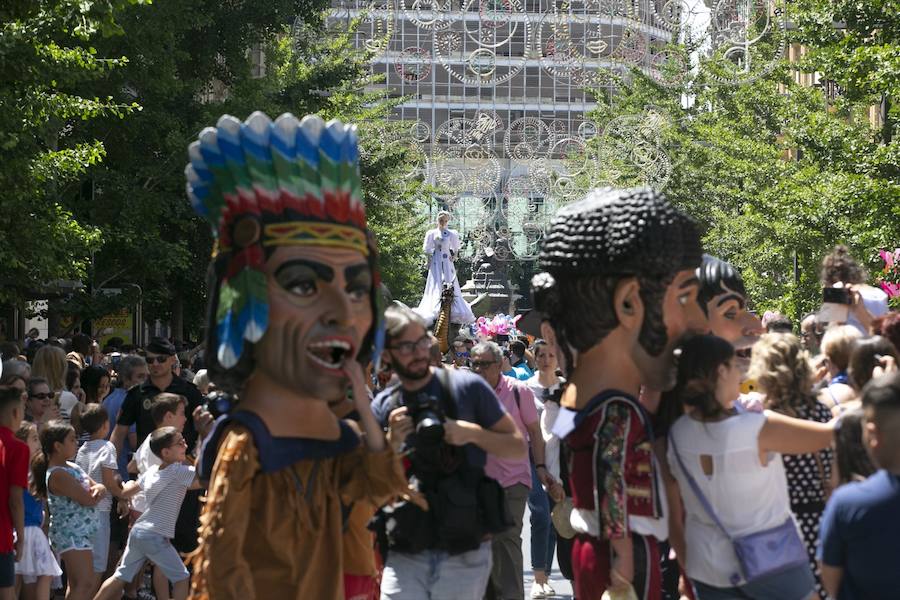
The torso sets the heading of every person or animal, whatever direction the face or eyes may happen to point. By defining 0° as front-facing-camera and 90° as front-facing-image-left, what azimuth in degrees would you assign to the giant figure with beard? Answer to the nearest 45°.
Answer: approximately 270°

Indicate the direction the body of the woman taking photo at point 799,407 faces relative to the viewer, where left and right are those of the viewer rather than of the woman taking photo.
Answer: facing away from the viewer

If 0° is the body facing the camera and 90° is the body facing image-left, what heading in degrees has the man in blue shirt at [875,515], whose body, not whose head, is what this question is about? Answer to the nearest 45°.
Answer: approximately 180°

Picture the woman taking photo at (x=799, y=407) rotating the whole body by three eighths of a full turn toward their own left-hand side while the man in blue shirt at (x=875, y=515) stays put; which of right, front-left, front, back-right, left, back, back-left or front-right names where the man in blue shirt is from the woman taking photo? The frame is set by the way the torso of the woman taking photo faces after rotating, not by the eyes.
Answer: front-left

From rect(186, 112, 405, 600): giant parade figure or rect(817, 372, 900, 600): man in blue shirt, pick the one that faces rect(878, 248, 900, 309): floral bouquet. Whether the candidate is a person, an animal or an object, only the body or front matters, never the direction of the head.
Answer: the man in blue shirt

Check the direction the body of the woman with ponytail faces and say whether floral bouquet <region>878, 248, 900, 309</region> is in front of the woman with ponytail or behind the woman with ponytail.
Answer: in front

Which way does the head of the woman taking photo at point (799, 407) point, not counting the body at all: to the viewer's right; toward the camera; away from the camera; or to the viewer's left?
away from the camera
